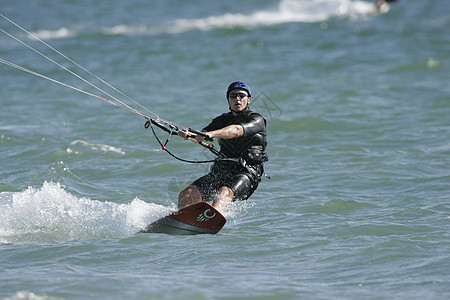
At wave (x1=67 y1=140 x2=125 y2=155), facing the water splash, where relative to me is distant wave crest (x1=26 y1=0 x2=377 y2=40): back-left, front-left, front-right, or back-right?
back-left

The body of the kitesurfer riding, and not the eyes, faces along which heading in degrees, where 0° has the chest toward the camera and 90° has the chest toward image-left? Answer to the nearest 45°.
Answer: approximately 45°

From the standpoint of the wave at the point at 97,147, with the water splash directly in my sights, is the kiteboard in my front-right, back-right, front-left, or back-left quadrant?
front-left

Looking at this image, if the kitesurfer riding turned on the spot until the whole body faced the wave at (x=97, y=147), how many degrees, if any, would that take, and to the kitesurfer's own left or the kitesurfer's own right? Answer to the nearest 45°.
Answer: approximately 90° to the kitesurfer's own right

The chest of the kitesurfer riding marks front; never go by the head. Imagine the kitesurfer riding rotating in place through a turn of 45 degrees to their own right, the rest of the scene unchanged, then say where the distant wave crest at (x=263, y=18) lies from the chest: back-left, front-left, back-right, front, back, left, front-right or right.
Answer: right

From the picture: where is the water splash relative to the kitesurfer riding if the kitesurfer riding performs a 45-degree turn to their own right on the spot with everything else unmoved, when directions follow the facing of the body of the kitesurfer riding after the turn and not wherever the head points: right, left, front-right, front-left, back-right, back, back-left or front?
front
